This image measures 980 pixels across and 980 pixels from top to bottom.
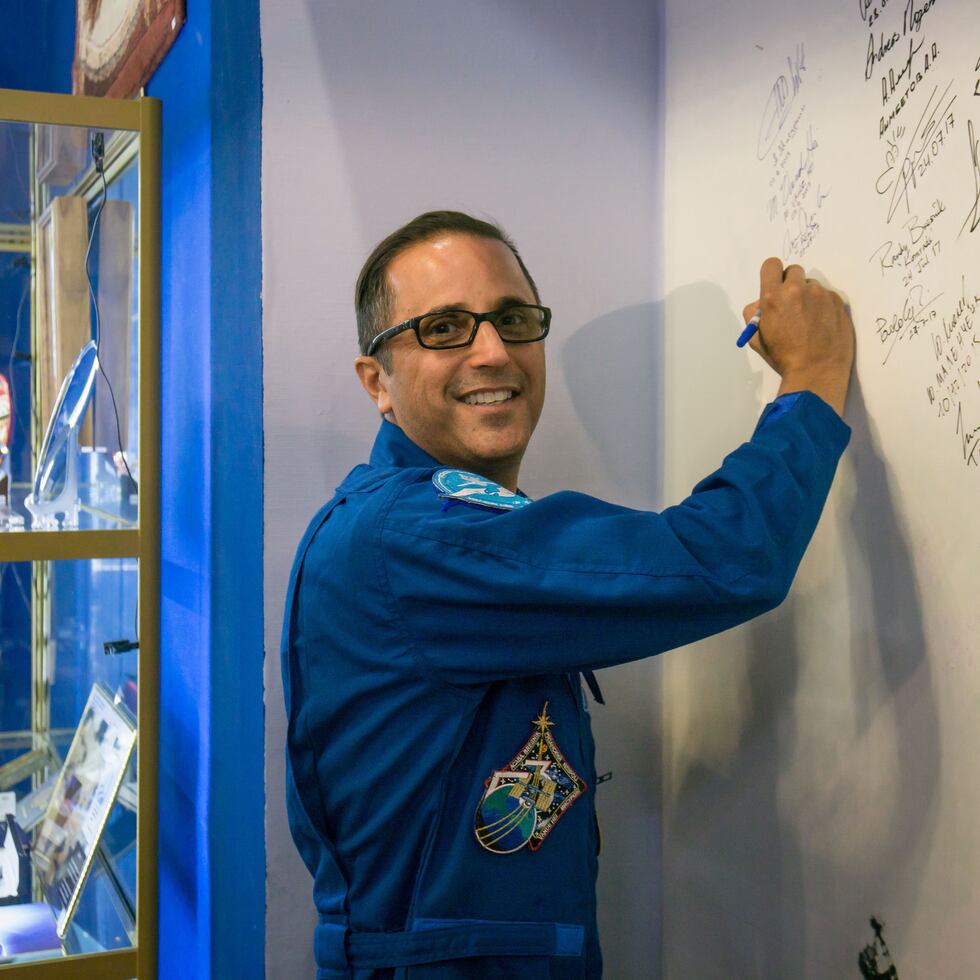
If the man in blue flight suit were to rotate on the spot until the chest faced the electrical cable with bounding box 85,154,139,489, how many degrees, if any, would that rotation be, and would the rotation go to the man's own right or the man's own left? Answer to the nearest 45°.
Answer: approximately 135° to the man's own left

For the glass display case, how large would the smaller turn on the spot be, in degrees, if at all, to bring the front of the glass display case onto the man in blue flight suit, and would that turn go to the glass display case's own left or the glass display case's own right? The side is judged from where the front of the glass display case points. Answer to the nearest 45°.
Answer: approximately 135° to the glass display case's own left

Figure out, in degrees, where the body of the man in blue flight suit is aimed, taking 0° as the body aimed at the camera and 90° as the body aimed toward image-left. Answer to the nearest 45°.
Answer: approximately 270°
